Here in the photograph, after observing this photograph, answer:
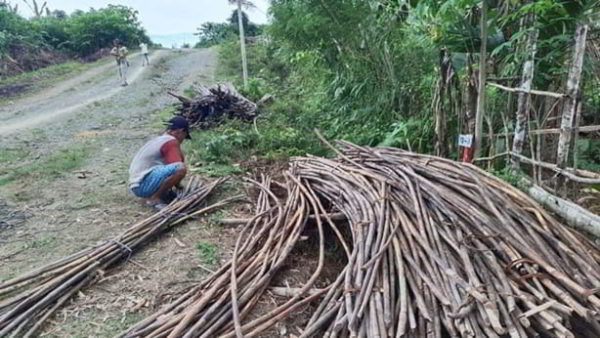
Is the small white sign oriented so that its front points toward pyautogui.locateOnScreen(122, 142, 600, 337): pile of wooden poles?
yes

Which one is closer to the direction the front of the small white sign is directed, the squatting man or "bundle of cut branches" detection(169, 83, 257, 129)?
the squatting man

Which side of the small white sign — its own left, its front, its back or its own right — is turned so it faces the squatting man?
right

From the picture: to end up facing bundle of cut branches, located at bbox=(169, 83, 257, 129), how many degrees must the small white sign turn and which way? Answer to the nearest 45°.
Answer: approximately 135° to its right

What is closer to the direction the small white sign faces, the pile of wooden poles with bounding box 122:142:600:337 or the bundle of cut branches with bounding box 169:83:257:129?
the pile of wooden poles

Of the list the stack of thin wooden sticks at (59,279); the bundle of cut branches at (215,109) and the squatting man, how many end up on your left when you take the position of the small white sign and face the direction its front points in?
0

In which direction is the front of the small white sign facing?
toward the camera

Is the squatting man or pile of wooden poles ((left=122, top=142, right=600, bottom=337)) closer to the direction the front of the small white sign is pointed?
the pile of wooden poles

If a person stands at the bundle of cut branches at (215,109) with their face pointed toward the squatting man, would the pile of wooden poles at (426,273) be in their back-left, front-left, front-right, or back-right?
front-left

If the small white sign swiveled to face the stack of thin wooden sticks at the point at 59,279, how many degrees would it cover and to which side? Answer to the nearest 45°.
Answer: approximately 45° to its right

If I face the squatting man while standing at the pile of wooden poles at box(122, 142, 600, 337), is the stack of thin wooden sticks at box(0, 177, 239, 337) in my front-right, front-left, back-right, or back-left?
front-left

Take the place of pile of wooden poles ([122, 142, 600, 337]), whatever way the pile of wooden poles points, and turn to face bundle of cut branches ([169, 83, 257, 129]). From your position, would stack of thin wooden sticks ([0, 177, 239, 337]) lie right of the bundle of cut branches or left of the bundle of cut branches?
left
